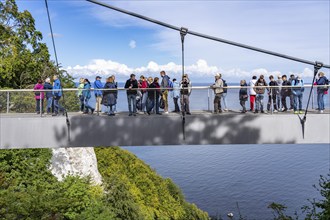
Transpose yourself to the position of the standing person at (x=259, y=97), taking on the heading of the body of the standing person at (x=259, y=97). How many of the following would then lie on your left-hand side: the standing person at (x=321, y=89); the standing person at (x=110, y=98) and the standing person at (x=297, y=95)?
2

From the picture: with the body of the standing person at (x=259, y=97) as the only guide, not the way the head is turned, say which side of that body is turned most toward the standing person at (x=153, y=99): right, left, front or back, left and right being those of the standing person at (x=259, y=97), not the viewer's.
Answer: right

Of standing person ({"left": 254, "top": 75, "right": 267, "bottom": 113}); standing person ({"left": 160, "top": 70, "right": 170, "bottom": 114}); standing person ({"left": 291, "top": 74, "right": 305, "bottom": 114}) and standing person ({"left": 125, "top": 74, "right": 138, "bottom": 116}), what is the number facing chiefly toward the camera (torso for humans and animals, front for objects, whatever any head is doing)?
3

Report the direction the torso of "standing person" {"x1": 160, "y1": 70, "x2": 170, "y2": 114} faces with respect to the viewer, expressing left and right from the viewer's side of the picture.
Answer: facing to the left of the viewer

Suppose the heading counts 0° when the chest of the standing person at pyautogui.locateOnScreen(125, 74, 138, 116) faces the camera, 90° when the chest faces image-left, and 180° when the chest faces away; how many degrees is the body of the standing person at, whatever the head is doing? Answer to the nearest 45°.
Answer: approximately 0°
